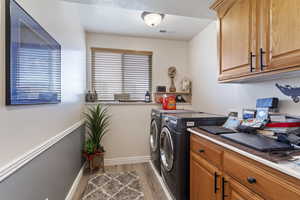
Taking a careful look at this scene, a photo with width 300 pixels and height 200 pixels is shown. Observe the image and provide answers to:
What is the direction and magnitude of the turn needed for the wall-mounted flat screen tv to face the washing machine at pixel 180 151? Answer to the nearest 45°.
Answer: approximately 45° to its left

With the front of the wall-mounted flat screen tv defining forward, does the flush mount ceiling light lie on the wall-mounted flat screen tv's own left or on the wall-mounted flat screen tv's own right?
on the wall-mounted flat screen tv's own left

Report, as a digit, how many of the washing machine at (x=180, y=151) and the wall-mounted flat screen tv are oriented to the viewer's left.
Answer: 1

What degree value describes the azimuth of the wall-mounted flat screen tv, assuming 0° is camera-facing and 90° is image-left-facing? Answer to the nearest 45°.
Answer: approximately 315°

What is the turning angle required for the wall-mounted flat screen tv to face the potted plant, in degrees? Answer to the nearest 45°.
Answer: approximately 90° to its left

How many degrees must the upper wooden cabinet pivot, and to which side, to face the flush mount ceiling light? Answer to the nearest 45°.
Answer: approximately 45° to its right

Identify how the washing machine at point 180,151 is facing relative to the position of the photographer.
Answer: facing to the left of the viewer
